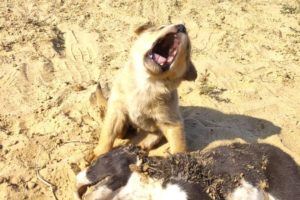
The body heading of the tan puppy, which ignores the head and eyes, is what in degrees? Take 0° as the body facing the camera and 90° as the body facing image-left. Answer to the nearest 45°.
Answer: approximately 0°

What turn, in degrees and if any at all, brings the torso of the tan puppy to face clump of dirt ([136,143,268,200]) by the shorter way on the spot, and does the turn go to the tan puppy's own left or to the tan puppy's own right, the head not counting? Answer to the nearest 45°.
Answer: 0° — it already faces it
